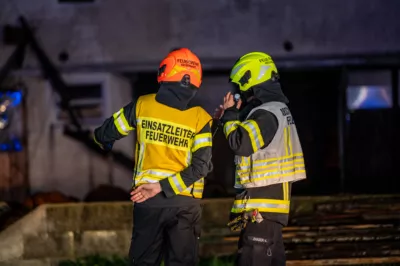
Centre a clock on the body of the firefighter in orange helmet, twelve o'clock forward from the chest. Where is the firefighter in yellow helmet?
The firefighter in yellow helmet is roughly at 3 o'clock from the firefighter in orange helmet.

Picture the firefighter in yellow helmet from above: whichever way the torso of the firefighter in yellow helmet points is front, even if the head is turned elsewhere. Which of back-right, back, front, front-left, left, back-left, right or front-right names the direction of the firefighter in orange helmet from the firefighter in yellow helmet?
front

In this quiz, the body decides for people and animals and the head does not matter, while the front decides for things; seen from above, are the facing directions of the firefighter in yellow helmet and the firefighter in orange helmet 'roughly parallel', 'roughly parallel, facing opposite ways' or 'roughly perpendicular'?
roughly perpendicular

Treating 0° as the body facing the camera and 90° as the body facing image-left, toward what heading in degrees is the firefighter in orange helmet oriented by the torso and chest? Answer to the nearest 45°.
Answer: approximately 180°

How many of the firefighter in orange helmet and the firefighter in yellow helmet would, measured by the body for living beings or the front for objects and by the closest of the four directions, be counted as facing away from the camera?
1

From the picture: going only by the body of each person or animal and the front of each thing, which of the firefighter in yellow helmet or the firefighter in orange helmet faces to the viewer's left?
the firefighter in yellow helmet

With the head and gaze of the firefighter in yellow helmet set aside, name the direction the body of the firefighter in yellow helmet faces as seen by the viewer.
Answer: to the viewer's left
